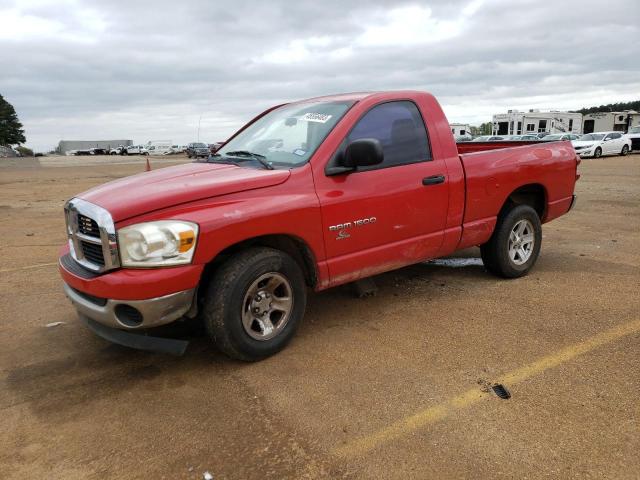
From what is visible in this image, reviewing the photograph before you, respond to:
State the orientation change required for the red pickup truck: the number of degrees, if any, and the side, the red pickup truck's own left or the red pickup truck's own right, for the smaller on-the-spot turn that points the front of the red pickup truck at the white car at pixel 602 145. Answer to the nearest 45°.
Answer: approximately 180°

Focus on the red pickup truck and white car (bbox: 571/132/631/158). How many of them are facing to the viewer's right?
0

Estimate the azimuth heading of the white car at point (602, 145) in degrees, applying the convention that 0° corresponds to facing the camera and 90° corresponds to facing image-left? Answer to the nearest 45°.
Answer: approximately 45°

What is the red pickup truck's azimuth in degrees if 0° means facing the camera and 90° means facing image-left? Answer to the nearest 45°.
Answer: approximately 45°

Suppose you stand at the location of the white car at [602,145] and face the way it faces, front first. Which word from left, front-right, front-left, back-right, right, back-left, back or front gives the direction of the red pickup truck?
front-left
